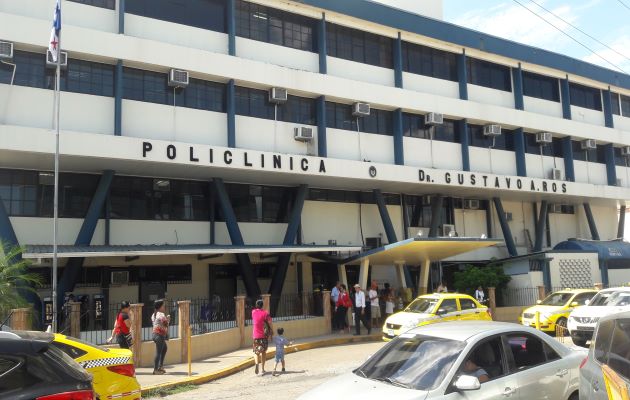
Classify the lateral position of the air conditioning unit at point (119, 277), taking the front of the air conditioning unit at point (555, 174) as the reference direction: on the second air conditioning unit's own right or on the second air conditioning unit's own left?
on the second air conditioning unit's own right

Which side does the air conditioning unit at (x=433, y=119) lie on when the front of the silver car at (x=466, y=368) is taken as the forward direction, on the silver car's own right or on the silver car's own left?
on the silver car's own right

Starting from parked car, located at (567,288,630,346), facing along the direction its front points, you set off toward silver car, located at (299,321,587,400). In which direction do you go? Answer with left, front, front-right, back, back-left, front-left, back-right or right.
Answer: front-left

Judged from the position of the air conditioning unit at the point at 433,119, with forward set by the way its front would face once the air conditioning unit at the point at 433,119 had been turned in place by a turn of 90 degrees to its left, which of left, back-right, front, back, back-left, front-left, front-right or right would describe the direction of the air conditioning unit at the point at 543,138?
front

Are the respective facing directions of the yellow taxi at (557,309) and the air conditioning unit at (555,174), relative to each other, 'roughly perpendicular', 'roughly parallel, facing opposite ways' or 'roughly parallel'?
roughly perpendicular

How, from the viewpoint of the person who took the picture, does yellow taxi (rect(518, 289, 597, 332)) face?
facing the viewer and to the left of the viewer

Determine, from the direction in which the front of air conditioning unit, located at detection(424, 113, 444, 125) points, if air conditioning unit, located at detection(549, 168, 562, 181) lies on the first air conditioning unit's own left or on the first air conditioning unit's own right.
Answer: on the first air conditioning unit's own left

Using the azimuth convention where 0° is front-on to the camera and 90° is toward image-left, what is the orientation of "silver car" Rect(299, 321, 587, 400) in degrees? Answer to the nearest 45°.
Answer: approximately 45°

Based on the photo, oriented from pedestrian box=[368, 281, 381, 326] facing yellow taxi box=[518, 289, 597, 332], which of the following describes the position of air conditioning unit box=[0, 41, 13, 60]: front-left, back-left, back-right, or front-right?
back-right

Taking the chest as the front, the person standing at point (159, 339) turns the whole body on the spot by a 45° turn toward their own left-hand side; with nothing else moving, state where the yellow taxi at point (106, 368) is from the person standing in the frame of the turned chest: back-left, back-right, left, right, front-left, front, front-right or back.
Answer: back-right

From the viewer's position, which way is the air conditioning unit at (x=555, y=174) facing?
facing the viewer and to the right of the viewer

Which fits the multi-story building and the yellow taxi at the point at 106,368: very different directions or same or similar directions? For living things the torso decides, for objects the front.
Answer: very different directions
